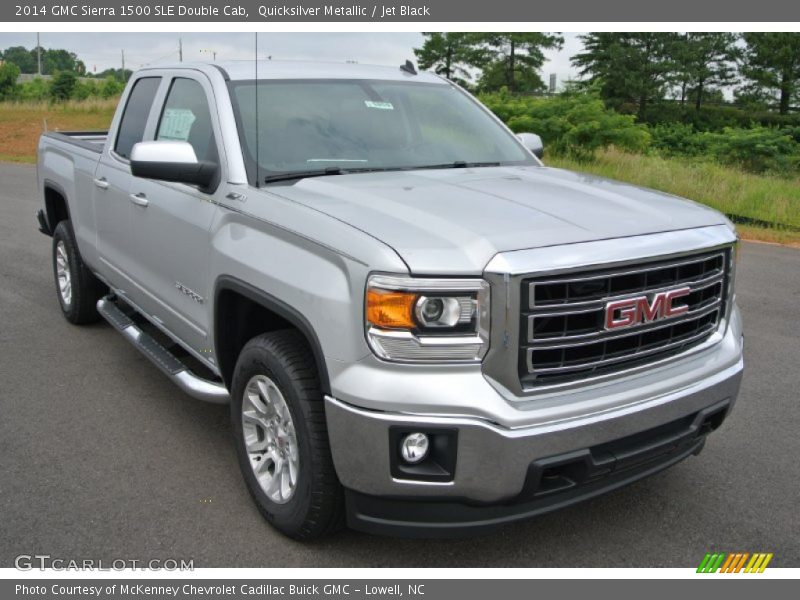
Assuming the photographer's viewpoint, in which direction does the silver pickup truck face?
facing the viewer and to the right of the viewer

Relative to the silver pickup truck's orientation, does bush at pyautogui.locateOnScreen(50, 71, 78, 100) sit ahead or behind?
behind

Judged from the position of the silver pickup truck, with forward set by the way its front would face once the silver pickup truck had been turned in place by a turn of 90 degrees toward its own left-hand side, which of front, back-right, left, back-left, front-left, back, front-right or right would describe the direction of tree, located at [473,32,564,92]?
front-left

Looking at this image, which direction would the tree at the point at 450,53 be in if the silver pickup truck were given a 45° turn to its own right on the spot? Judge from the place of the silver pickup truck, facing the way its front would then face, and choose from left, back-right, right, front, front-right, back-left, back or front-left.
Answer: back

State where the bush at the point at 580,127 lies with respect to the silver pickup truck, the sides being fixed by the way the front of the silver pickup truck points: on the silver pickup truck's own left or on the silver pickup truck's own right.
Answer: on the silver pickup truck's own left

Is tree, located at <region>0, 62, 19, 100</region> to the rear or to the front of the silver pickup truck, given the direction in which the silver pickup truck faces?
to the rear

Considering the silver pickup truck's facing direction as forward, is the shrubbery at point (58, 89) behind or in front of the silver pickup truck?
behind
